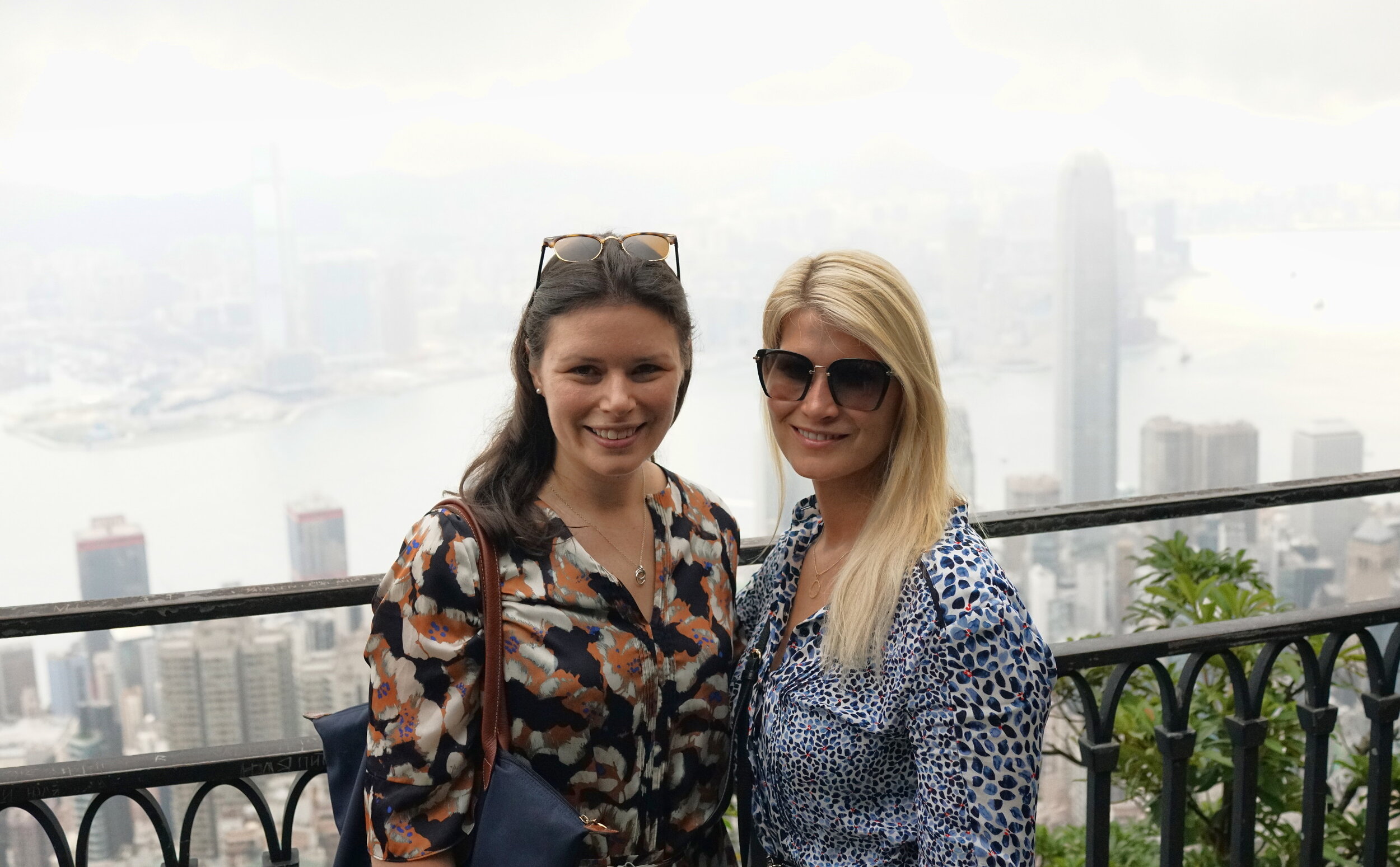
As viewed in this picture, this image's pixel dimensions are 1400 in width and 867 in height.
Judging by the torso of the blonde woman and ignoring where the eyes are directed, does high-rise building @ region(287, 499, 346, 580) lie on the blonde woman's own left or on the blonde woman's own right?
on the blonde woman's own right

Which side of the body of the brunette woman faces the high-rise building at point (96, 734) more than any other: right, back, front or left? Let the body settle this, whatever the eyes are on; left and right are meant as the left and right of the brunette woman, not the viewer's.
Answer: back

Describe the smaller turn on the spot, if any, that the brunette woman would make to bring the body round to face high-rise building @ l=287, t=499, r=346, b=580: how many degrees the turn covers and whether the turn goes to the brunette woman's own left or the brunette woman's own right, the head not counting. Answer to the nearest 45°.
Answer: approximately 135° to the brunette woman's own left

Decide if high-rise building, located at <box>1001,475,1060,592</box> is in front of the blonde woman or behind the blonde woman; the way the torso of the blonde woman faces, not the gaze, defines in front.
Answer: behind

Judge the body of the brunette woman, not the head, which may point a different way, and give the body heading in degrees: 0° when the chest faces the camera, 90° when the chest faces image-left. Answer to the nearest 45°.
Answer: approximately 315°

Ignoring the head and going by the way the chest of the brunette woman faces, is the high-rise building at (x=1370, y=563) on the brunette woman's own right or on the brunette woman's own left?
on the brunette woman's own left

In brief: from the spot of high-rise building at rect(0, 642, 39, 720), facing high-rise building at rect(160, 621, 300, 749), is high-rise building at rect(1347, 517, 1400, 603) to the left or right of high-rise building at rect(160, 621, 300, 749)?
left

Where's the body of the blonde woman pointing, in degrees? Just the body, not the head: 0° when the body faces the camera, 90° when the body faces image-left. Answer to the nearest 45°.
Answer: approximately 45°

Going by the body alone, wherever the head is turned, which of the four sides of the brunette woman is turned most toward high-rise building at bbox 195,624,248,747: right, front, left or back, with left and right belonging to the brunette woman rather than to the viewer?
back

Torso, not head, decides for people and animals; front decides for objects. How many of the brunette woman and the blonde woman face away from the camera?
0
